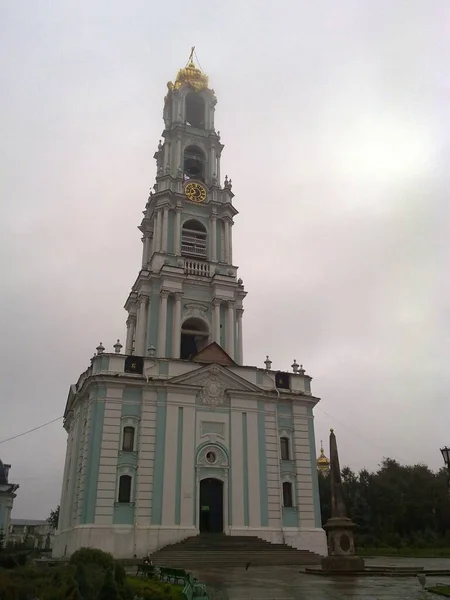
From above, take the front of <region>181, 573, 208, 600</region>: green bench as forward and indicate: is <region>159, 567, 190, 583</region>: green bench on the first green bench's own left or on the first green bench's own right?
on the first green bench's own left

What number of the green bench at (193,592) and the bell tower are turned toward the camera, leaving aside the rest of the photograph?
1

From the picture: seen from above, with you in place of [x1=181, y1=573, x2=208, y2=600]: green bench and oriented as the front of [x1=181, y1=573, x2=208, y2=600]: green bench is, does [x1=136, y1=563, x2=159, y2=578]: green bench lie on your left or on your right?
on your left

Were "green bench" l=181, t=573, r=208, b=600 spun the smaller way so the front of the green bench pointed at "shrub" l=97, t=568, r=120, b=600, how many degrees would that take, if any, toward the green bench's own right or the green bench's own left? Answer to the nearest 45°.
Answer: approximately 180°

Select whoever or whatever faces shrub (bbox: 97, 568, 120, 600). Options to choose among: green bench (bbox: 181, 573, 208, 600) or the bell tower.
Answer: the bell tower

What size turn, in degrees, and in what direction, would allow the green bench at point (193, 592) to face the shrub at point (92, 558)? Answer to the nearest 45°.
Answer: approximately 135° to its left

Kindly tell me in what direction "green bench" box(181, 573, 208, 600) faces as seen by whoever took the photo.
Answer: facing away from the viewer and to the right of the viewer
